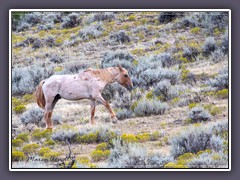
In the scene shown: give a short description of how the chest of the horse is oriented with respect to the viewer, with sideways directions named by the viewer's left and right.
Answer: facing to the right of the viewer

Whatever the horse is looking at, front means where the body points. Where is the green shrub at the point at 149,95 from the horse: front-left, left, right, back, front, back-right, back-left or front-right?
front

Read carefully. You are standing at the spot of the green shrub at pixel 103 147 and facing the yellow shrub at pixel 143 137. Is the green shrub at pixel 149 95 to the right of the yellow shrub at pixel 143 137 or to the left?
left

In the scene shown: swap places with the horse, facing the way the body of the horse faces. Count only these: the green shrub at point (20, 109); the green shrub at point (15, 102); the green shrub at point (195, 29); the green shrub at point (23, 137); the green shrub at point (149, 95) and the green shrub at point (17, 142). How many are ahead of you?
2

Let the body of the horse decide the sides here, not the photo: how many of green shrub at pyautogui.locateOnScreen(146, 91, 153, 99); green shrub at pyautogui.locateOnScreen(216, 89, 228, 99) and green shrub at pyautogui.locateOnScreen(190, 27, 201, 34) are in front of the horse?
3

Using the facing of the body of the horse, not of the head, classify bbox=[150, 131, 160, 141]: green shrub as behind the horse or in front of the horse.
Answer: in front

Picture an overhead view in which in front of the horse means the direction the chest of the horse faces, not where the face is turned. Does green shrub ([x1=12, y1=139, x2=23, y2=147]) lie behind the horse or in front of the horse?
behind

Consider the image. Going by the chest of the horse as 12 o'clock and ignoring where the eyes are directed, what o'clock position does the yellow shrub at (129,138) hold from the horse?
The yellow shrub is roughly at 1 o'clock from the horse.

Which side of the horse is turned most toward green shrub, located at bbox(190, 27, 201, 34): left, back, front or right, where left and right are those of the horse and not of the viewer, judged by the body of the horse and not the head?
front

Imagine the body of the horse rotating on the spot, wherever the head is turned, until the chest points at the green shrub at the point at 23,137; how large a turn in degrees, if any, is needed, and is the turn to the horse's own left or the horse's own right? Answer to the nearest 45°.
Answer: approximately 135° to the horse's own right
